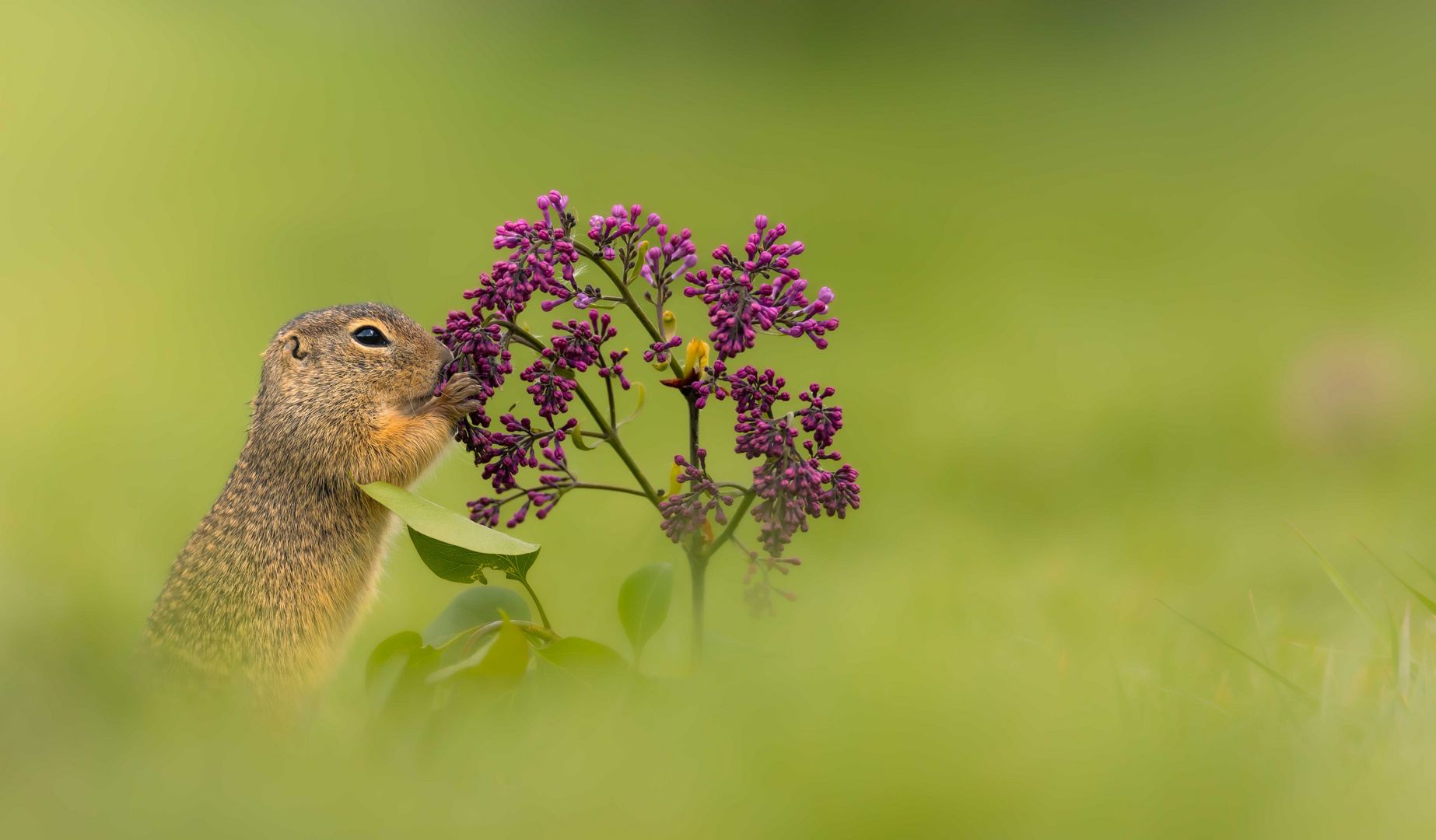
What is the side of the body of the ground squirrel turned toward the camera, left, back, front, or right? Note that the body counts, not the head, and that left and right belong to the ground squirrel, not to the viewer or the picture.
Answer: right

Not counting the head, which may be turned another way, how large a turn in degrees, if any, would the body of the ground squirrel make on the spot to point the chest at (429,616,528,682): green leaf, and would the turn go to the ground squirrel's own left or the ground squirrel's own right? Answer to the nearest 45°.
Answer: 0° — it already faces it

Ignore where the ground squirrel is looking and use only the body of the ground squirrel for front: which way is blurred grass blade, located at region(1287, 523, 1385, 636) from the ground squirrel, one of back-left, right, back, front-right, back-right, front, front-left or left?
front-right
